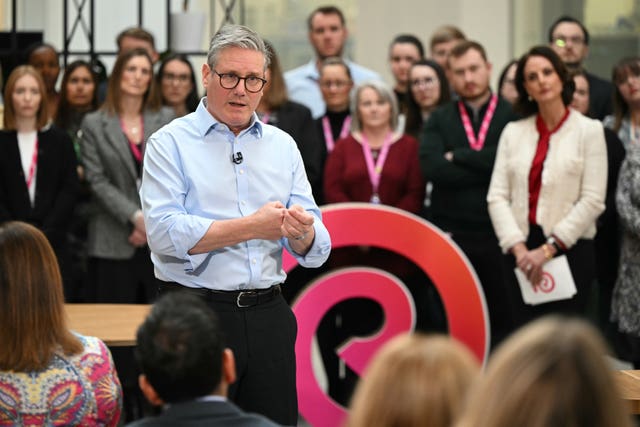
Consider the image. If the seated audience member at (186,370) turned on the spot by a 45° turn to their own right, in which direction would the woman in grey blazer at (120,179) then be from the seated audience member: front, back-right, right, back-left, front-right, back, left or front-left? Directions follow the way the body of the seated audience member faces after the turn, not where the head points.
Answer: front-left

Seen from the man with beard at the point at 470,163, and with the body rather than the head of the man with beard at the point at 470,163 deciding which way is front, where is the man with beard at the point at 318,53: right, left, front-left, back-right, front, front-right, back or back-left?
back-right

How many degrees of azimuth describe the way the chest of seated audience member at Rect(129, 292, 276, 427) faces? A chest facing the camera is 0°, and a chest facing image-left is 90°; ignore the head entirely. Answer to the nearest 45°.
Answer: approximately 180°

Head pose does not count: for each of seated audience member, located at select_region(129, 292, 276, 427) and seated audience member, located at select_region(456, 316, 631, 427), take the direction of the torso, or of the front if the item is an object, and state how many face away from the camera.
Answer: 2

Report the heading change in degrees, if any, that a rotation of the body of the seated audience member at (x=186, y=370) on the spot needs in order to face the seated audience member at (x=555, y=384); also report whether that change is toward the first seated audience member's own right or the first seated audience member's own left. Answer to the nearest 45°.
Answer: approximately 135° to the first seated audience member's own right

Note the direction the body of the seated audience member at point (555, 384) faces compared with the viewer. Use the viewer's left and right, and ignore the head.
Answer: facing away from the viewer

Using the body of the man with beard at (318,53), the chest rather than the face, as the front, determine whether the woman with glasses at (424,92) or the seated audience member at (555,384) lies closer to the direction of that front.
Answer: the seated audience member

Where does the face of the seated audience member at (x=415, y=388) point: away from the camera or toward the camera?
away from the camera

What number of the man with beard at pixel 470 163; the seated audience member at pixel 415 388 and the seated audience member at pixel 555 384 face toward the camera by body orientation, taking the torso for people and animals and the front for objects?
1

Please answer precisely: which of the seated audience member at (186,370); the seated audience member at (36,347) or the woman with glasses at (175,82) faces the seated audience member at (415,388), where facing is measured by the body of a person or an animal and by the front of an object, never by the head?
the woman with glasses

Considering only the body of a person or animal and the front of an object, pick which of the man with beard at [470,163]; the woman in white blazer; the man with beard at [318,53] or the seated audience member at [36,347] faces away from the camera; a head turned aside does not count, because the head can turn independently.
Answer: the seated audience member

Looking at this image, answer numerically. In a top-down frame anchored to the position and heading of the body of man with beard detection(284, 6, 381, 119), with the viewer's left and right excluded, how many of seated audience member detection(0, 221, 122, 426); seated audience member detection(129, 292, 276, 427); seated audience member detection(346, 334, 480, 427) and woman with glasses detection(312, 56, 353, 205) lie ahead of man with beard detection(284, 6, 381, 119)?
4

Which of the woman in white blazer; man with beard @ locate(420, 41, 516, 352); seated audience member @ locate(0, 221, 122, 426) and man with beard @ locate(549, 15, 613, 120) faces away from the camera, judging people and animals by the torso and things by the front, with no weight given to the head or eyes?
the seated audience member

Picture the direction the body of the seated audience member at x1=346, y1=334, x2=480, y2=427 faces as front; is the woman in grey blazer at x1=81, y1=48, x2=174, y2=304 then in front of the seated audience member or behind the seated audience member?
in front

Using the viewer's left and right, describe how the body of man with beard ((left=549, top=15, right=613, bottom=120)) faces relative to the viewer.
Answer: facing the viewer

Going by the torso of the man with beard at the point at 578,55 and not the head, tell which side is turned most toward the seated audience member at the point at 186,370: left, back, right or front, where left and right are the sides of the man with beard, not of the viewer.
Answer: front

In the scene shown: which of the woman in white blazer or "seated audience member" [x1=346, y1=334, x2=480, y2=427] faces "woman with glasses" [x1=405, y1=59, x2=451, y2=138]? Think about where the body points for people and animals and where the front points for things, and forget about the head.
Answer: the seated audience member
